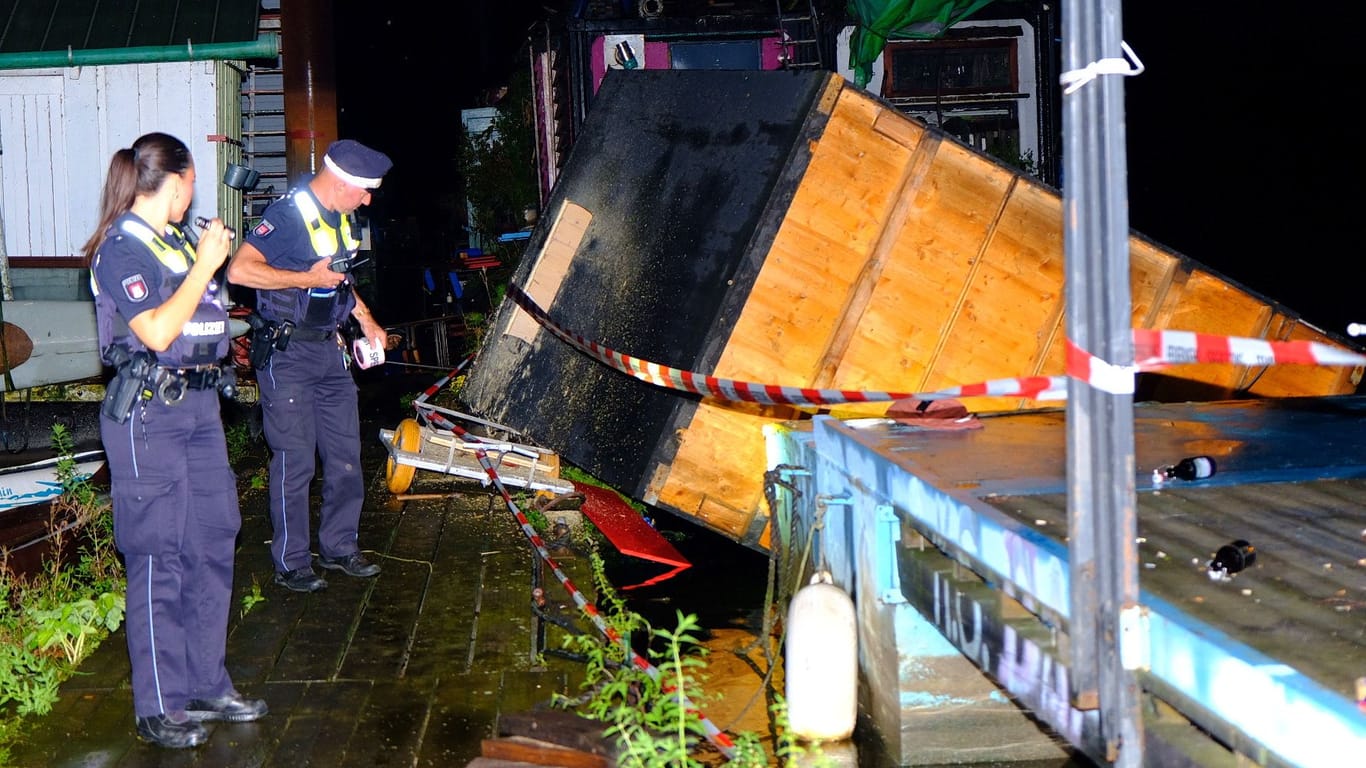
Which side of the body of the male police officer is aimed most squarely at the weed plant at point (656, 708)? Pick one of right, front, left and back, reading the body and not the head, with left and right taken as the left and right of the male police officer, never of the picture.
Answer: front

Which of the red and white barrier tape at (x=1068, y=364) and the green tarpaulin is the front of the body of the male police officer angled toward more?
the red and white barrier tape

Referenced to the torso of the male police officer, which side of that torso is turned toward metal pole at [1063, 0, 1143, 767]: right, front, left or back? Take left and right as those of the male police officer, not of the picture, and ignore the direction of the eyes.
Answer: front

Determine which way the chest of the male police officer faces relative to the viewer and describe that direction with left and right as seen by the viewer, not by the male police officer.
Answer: facing the viewer and to the right of the viewer

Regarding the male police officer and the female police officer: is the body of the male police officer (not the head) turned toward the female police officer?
no

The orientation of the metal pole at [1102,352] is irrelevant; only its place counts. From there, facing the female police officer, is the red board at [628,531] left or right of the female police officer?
right

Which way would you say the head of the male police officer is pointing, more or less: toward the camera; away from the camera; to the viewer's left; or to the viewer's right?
to the viewer's right

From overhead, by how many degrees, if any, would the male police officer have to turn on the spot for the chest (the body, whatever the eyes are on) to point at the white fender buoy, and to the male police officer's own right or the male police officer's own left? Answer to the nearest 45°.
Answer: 0° — they already face it

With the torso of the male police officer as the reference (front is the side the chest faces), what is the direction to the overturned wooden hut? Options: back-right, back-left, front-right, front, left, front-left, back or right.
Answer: front-left

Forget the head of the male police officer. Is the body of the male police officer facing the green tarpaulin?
no
